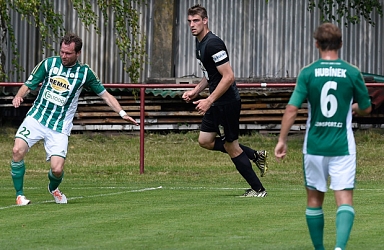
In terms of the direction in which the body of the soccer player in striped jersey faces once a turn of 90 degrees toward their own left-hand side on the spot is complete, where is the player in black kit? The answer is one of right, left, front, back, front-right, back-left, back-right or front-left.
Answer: front

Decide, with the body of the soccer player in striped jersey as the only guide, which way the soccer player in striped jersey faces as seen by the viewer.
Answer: toward the camera

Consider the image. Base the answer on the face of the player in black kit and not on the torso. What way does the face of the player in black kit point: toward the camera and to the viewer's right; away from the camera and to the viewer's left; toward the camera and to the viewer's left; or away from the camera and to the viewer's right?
toward the camera and to the viewer's left
